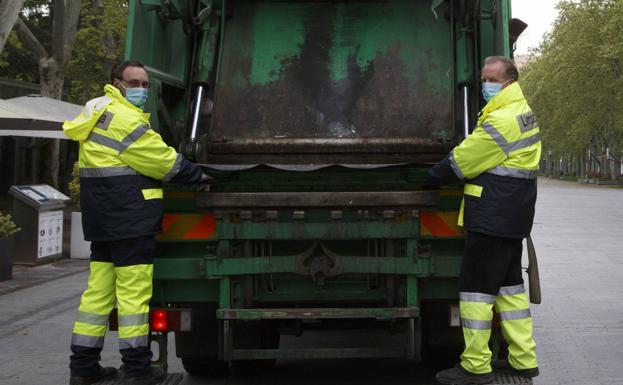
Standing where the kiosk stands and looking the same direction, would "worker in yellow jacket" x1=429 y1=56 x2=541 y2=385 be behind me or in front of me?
in front

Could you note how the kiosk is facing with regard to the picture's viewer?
facing the viewer and to the right of the viewer

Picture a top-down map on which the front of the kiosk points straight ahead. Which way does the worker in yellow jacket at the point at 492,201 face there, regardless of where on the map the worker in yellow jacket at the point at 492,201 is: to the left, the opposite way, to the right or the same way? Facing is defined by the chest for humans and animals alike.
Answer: the opposite way

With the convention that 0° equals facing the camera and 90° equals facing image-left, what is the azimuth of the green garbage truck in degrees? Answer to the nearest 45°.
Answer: approximately 180°
